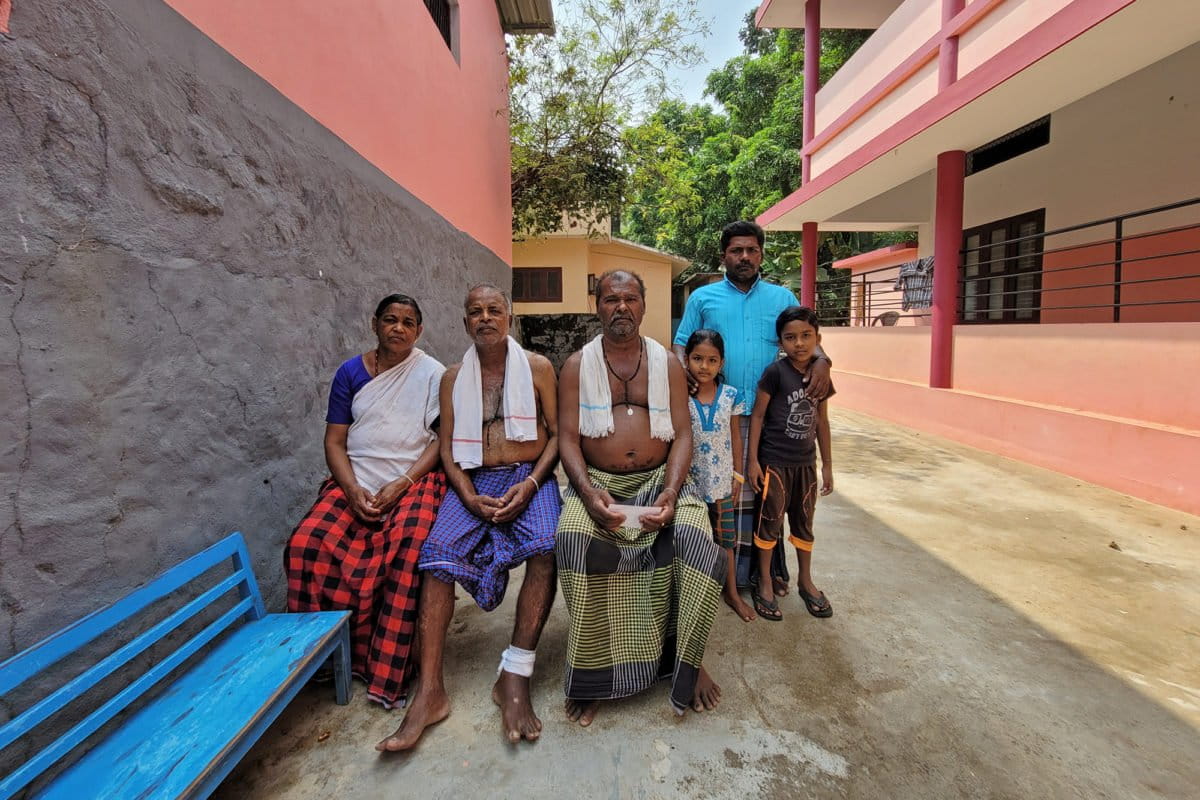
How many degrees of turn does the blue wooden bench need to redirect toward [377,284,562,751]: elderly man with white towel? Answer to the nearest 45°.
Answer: approximately 45° to its left

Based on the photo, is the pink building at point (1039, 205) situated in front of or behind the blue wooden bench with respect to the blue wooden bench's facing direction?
in front

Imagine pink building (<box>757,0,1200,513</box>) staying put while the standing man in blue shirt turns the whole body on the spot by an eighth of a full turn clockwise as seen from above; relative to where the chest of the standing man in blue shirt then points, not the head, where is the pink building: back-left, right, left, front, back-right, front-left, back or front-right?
back

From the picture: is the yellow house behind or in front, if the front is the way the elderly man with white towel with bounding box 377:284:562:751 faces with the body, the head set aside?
behind

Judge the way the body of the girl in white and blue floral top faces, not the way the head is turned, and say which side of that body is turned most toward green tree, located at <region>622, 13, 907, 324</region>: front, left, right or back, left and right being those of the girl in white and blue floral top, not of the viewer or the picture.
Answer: back

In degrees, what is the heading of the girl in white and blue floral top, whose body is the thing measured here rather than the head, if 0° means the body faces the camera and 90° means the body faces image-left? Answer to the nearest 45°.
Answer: approximately 0°

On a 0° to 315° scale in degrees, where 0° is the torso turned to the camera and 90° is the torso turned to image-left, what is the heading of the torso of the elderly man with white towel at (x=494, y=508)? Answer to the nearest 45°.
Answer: approximately 0°

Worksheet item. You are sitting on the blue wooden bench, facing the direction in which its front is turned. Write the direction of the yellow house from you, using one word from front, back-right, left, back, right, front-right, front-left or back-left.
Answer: left

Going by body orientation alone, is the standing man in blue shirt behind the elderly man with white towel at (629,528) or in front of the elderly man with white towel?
behind

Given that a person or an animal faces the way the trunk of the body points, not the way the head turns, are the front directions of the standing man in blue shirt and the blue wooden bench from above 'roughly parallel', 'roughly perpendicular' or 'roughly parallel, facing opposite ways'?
roughly perpendicular

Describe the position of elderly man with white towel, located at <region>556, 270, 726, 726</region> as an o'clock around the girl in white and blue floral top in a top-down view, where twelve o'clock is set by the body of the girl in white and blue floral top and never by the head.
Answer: The elderly man with white towel is roughly at 1 o'clock from the girl in white and blue floral top.

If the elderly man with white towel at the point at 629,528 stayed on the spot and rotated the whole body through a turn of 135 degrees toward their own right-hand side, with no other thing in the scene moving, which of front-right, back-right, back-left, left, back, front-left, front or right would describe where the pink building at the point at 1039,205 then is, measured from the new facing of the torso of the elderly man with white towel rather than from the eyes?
right
